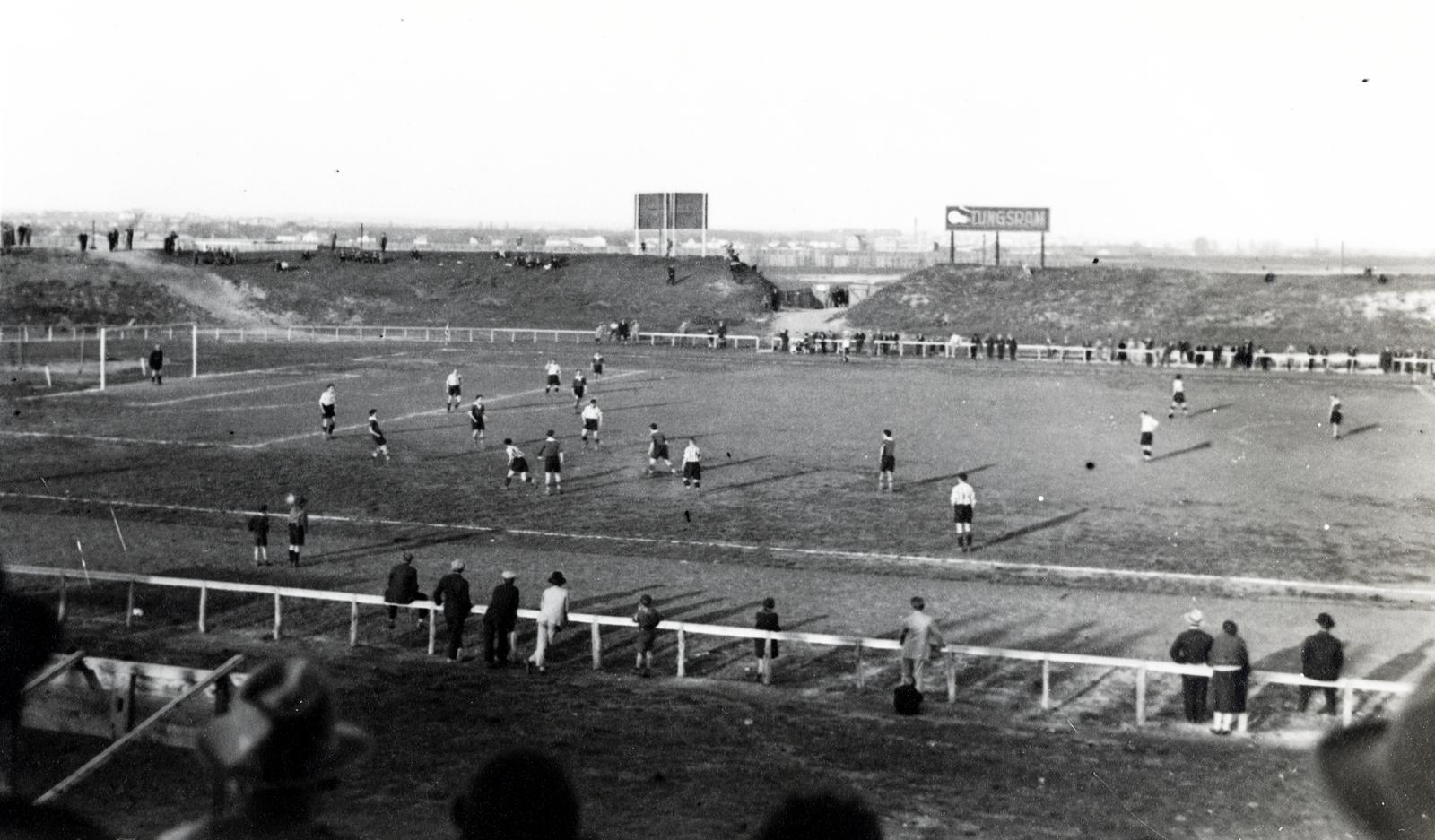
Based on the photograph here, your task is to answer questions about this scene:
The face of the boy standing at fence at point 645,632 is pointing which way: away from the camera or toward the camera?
away from the camera

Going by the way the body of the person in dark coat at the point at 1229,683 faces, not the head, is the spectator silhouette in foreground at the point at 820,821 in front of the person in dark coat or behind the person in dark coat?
behind

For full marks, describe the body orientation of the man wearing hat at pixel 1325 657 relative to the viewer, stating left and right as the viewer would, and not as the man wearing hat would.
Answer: facing away from the viewer

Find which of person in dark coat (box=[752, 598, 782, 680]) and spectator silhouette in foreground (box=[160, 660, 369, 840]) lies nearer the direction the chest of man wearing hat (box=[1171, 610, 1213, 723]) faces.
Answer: the person in dark coat

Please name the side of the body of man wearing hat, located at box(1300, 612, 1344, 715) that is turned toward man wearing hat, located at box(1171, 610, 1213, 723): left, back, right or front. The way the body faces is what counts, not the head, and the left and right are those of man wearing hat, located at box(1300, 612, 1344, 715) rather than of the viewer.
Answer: left

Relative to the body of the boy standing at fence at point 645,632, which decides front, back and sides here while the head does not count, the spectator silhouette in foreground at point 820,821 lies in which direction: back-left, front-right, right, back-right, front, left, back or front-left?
back

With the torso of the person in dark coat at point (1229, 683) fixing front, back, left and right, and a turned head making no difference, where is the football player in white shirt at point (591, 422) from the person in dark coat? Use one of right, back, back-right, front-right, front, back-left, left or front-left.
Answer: front-left

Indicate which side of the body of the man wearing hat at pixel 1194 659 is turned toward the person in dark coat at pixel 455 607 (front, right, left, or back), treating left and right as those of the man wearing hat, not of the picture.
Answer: left

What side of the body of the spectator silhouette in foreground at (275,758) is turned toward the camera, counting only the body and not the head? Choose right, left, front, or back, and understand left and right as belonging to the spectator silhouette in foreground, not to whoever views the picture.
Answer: back

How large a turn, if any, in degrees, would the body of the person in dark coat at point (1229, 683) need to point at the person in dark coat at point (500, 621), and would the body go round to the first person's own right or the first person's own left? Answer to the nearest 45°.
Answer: approximately 90° to the first person's own left

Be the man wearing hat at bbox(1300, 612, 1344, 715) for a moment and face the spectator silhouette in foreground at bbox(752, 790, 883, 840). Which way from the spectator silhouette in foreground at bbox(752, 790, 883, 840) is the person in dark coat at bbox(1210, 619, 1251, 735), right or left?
right

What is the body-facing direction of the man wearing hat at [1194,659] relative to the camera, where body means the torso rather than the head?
away from the camera

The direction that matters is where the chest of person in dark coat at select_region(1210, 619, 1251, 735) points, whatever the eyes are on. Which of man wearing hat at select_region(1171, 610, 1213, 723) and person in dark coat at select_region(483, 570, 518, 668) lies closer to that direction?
the man wearing hat

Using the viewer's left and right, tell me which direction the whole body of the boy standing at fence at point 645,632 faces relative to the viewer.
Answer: facing away from the viewer
